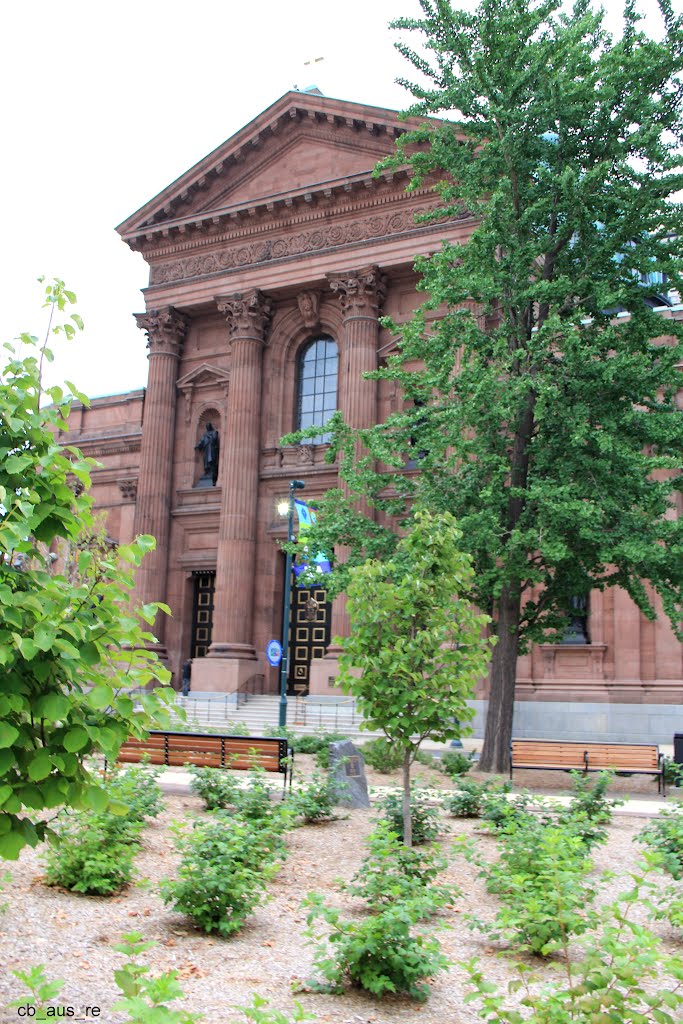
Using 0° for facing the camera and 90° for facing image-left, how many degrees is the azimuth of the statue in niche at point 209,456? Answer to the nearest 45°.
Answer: approximately 45°

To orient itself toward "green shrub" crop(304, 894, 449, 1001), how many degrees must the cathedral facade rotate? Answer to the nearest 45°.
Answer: approximately 45° to its left

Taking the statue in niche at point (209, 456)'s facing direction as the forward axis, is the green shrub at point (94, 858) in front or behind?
in front

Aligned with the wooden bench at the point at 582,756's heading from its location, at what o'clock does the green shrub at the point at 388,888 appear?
The green shrub is roughly at 12 o'clock from the wooden bench.

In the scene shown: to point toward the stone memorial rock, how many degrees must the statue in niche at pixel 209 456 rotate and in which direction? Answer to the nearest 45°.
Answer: approximately 45° to its left

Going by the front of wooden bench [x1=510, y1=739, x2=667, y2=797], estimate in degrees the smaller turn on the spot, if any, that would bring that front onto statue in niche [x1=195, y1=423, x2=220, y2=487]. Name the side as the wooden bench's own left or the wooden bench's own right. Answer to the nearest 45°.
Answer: approximately 135° to the wooden bench's own right

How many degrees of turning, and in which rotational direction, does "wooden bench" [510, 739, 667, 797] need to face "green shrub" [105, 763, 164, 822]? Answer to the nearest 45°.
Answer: approximately 45° to its right

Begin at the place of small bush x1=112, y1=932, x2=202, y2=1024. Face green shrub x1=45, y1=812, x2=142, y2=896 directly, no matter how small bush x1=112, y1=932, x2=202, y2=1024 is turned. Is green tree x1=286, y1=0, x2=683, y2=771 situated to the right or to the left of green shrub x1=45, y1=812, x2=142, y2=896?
right

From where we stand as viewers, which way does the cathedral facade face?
facing the viewer and to the left of the viewer

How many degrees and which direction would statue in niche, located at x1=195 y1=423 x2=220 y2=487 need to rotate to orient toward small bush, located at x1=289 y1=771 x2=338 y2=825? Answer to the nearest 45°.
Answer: approximately 45° to its left

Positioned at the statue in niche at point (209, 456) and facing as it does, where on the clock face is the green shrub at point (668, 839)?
The green shrub is roughly at 10 o'clock from the statue in niche.

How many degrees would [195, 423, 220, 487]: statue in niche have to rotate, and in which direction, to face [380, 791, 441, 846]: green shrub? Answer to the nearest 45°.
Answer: approximately 45° to its left

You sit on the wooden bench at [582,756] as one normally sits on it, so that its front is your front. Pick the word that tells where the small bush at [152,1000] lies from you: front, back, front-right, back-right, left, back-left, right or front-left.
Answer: front

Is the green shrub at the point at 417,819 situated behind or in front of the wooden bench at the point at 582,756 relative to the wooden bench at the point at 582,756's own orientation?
in front

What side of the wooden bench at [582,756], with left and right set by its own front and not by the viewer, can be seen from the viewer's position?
front
